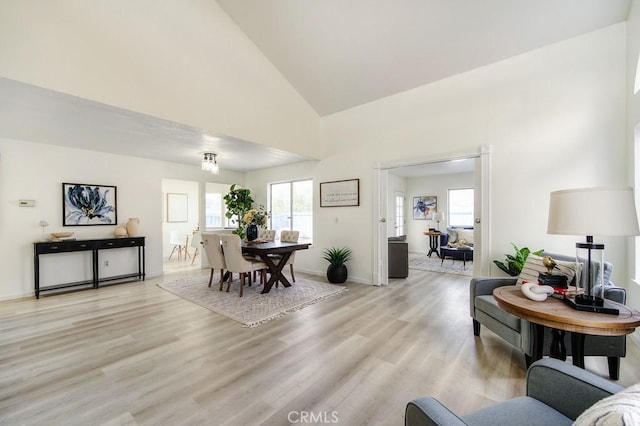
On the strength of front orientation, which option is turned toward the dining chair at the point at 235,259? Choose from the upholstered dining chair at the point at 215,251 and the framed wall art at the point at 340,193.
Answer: the framed wall art

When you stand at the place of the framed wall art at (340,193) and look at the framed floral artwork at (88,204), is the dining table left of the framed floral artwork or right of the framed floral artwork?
left

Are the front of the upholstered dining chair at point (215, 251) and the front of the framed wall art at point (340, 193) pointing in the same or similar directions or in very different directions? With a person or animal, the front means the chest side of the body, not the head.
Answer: very different directions

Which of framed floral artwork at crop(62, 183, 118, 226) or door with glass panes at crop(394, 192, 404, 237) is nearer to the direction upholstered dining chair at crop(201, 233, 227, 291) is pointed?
the door with glass panes

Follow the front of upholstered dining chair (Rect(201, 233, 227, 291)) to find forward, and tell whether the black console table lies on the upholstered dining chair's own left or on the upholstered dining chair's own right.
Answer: on the upholstered dining chair's own left

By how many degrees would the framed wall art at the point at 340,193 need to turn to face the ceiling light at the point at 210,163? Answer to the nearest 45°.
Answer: approximately 45° to its right

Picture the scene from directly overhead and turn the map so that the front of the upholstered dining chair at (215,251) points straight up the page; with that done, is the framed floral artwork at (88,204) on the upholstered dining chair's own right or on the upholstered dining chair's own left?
on the upholstered dining chair's own left

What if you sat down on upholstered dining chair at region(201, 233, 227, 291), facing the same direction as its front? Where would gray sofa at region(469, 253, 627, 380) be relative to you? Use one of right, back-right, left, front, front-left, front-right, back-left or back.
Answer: right

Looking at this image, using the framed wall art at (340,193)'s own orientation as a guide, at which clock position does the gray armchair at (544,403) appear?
The gray armchair is roughly at 10 o'clock from the framed wall art.

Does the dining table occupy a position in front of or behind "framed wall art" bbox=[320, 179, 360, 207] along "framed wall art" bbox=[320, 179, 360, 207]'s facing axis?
in front

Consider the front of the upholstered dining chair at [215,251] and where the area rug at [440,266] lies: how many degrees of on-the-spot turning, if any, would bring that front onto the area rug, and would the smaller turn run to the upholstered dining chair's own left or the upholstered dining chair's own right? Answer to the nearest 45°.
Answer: approximately 45° to the upholstered dining chair's own right

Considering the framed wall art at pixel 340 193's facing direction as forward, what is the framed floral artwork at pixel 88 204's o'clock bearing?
The framed floral artwork is roughly at 1 o'clock from the framed wall art.

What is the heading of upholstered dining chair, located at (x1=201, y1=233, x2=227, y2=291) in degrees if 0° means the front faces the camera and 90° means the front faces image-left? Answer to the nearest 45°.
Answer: approximately 225°

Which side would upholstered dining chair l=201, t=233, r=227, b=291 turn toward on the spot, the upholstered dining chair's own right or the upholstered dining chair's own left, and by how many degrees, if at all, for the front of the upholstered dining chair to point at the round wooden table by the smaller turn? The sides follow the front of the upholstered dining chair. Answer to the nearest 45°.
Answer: approximately 90° to the upholstered dining chair's own right
